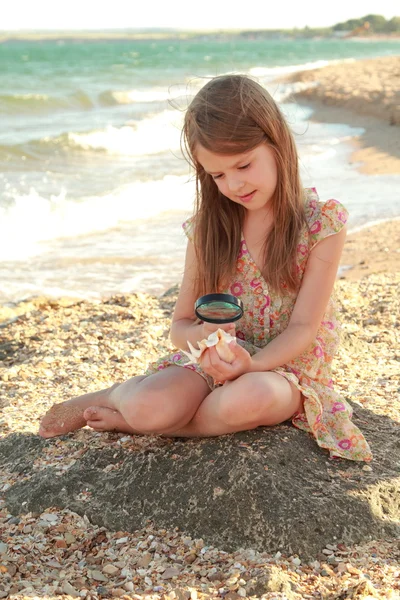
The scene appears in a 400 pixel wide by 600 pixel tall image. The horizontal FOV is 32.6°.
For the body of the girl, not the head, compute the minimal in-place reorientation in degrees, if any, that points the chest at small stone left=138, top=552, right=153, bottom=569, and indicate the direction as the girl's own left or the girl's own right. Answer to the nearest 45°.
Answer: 0° — they already face it

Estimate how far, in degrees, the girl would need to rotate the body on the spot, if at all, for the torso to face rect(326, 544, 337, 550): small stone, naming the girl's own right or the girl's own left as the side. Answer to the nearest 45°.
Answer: approximately 45° to the girl's own left

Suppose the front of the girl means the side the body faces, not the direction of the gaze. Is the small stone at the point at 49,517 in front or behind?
in front

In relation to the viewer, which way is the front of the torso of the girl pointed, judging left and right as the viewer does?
facing the viewer and to the left of the viewer

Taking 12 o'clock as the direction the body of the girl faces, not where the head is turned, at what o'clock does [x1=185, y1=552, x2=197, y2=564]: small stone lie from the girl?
The small stone is roughly at 11 o'clock from the girl.

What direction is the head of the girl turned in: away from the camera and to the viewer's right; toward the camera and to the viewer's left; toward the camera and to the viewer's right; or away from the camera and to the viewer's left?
toward the camera and to the viewer's left

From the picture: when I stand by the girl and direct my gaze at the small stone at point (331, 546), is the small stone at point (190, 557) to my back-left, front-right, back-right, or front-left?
front-right

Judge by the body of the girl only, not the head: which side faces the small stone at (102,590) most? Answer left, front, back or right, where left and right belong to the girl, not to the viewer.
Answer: front

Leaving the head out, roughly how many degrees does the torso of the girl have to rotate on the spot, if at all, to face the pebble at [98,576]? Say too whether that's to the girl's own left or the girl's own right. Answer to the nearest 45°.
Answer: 0° — they already face it

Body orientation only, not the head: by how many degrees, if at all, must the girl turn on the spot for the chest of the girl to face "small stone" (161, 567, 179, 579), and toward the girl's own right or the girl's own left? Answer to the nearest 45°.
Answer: approximately 45° to the girl's own left

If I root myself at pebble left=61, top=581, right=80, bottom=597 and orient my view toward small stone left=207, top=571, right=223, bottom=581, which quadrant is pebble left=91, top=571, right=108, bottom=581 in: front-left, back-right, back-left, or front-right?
front-left
